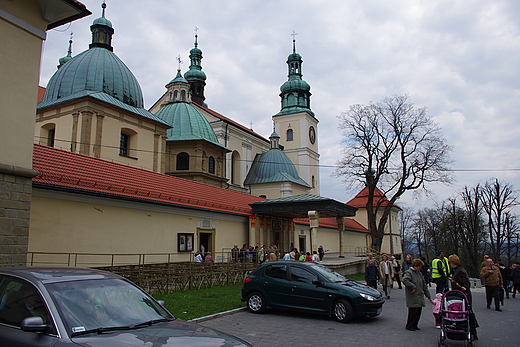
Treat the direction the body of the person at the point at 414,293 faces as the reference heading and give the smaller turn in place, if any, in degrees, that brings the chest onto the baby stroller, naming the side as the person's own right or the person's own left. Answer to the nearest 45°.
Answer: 0° — they already face it

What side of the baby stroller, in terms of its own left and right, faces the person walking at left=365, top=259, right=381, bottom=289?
back

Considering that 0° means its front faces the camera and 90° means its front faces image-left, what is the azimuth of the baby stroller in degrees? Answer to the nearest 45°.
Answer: approximately 0°

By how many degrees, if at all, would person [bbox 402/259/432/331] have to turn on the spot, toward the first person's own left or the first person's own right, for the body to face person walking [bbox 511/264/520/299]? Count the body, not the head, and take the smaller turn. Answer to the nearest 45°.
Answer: approximately 135° to the first person's own left

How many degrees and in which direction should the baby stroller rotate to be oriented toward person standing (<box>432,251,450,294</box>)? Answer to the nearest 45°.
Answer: approximately 180°
